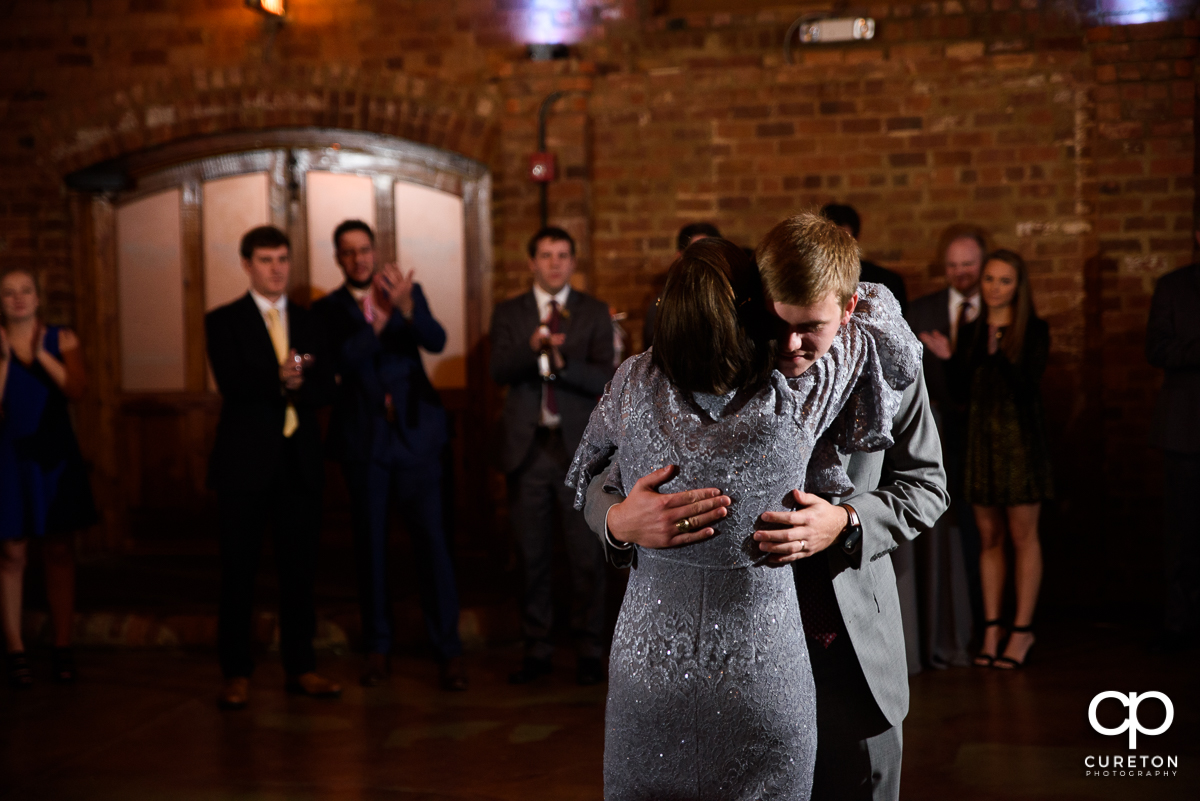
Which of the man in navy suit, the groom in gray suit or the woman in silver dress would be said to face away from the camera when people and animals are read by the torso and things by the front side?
the woman in silver dress

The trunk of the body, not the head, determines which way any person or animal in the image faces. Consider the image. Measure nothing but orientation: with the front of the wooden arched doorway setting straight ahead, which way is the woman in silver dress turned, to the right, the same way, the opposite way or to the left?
the opposite way

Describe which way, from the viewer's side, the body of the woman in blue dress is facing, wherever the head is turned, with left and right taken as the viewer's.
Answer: facing the viewer

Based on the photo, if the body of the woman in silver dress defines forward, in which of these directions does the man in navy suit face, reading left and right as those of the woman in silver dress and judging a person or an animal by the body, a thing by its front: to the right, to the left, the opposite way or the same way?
the opposite way

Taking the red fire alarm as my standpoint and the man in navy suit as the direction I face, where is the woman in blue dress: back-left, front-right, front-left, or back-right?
front-right

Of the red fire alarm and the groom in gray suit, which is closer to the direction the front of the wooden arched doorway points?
the groom in gray suit

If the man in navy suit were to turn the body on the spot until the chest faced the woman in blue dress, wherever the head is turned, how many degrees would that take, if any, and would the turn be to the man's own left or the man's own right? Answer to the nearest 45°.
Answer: approximately 90° to the man's own right

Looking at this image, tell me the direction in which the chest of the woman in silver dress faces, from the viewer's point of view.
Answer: away from the camera

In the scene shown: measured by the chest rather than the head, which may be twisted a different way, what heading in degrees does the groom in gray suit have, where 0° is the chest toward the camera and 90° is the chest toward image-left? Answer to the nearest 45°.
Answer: approximately 45°

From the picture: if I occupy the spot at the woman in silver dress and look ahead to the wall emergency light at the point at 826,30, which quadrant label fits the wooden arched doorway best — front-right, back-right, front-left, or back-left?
front-left

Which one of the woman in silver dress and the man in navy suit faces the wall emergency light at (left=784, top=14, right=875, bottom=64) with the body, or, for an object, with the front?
the woman in silver dress

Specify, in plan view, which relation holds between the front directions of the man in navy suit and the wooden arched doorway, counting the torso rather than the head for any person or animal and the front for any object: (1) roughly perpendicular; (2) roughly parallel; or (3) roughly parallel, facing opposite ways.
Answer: roughly parallel

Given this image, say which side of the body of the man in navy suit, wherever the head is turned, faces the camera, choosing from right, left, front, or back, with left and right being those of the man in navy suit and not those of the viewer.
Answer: front
